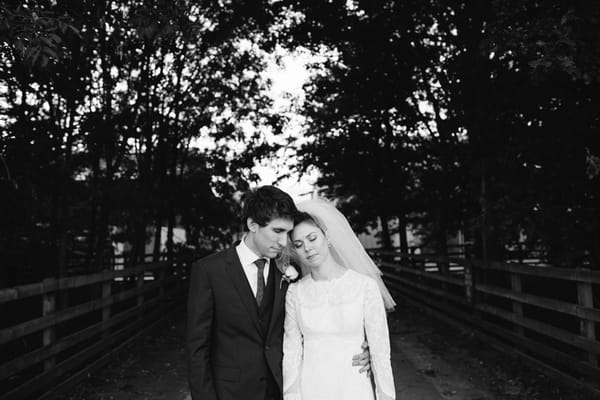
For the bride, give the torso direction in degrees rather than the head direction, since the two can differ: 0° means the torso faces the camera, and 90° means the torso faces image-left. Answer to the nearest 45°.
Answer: approximately 0°

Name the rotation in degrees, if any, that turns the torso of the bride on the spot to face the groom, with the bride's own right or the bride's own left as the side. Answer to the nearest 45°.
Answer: approximately 90° to the bride's own right

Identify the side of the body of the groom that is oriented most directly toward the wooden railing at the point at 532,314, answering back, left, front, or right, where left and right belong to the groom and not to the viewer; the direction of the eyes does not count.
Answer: left

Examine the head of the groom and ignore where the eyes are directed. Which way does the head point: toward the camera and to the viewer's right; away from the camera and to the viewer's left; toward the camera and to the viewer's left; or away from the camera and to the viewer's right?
toward the camera and to the viewer's right

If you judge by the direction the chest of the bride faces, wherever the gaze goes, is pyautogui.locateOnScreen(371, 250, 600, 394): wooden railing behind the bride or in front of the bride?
behind
